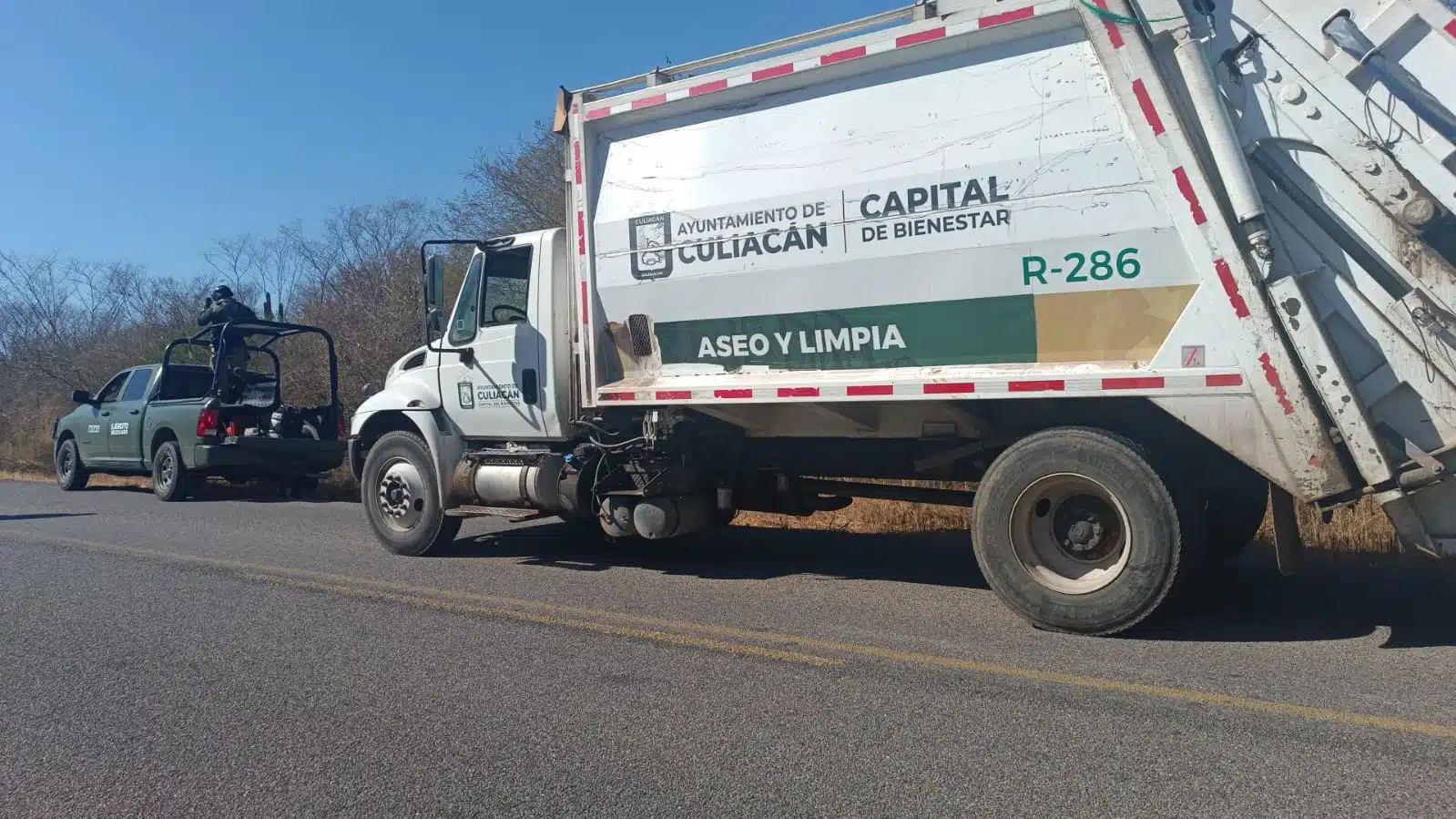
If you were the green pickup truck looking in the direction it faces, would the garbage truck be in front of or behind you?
behind

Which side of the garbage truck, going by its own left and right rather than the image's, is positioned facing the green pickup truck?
front

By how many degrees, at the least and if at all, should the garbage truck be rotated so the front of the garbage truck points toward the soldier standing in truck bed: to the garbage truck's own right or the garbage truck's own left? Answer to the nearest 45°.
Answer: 0° — it already faces them

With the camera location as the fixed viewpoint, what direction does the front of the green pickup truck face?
facing away from the viewer and to the left of the viewer

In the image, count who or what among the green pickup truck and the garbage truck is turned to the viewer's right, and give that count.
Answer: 0

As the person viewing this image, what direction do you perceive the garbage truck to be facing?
facing away from the viewer and to the left of the viewer
